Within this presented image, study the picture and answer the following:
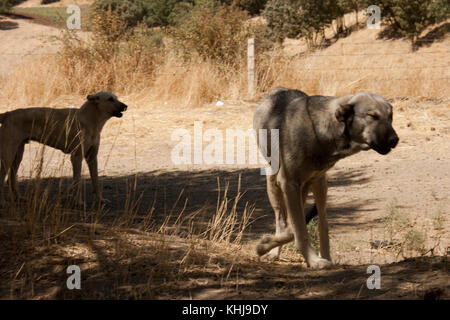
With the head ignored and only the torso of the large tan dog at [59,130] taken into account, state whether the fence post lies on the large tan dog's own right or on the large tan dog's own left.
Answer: on the large tan dog's own left

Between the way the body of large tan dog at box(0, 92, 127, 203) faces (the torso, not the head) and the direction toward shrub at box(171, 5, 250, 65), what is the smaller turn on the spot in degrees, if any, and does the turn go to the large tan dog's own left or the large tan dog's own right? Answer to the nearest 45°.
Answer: approximately 45° to the large tan dog's own left

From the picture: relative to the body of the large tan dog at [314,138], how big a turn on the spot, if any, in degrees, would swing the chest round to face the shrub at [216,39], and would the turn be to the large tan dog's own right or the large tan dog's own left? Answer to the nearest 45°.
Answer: approximately 135° to the large tan dog's own left

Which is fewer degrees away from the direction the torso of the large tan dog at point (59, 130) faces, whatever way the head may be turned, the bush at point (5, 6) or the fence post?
the fence post

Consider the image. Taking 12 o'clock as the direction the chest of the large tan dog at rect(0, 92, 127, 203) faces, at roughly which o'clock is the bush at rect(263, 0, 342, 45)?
The bush is roughly at 10 o'clock from the large tan dog.

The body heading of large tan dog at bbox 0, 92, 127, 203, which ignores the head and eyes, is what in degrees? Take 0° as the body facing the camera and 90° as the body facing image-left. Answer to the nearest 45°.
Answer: approximately 270°

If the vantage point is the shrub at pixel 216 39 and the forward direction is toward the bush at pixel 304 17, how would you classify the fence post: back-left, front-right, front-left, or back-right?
back-right

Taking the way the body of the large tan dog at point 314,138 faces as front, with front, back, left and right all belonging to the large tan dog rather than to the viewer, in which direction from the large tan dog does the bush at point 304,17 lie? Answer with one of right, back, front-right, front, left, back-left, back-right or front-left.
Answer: back-left

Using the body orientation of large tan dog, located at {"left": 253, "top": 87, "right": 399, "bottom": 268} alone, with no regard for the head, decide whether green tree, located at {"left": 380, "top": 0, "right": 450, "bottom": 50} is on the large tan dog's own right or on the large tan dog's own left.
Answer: on the large tan dog's own left

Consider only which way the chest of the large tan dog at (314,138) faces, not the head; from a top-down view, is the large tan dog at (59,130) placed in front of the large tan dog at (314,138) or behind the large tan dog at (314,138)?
behind

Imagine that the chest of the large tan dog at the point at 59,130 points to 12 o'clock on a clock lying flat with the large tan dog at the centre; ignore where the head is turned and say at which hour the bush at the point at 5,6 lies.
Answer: The bush is roughly at 9 o'clock from the large tan dog.
